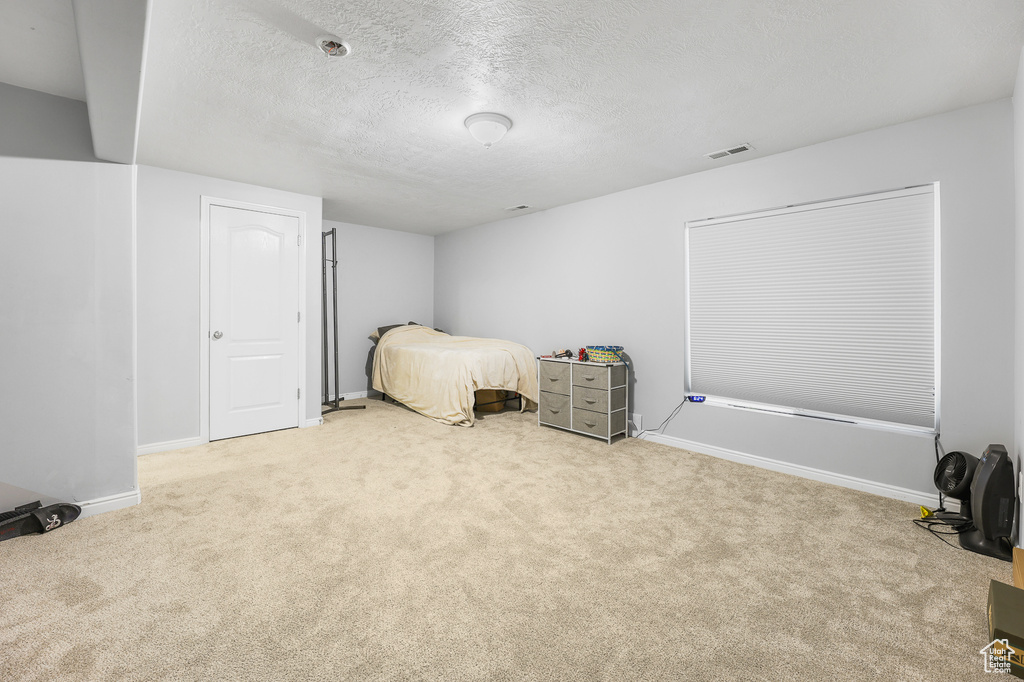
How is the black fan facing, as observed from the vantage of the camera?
facing the viewer and to the left of the viewer

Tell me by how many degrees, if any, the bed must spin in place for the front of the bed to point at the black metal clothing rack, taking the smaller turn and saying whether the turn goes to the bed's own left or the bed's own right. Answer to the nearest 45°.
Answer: approximately 135° to the bed's own right

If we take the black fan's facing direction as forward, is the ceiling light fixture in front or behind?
in front

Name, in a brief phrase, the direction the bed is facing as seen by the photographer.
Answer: facing the viewer and to the right of the viewer

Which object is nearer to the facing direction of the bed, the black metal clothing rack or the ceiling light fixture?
the ceiling light fixture

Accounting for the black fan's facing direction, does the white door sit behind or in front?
in front

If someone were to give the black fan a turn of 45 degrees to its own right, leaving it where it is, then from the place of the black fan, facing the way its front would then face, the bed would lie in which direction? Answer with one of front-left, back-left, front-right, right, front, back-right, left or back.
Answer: front

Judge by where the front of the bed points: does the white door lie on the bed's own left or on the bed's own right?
on the bed's own right
